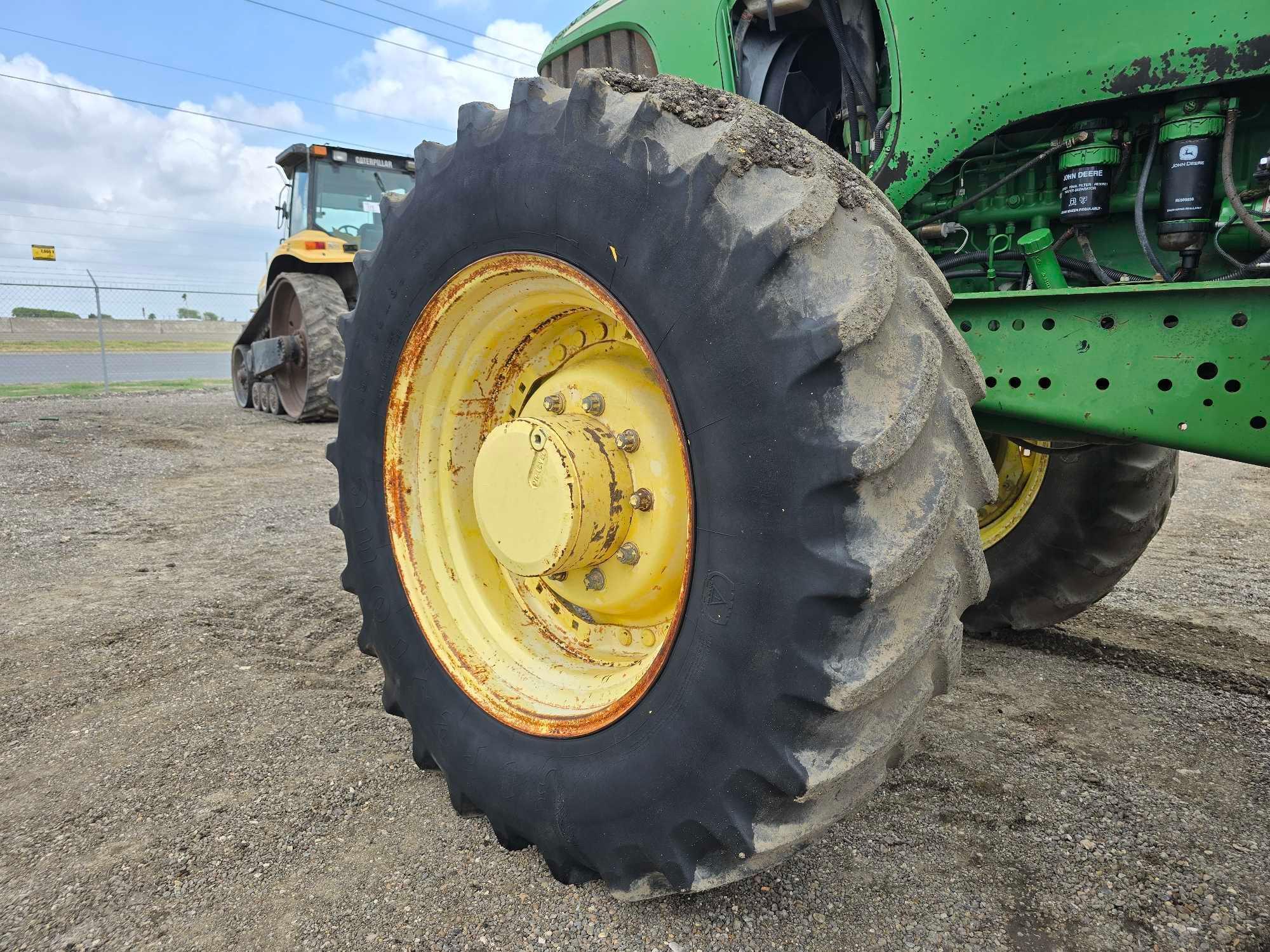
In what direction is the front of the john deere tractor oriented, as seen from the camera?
facing away from the viewer and to the left of the viewer

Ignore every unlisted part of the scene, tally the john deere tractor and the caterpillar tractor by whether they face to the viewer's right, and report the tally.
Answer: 0

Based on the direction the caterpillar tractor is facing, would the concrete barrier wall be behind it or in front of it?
in front
